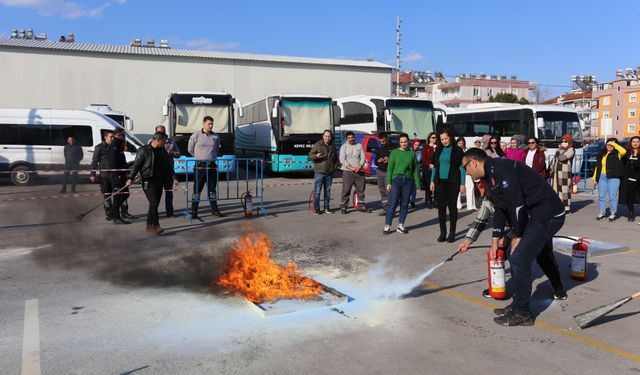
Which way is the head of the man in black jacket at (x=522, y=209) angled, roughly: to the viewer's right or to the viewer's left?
to the viewer's left

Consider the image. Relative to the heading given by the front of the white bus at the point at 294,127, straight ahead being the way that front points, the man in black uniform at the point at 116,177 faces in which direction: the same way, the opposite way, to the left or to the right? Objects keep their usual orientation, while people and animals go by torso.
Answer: the same way

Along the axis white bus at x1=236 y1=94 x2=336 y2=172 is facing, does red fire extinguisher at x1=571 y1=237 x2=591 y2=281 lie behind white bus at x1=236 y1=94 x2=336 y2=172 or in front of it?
in front

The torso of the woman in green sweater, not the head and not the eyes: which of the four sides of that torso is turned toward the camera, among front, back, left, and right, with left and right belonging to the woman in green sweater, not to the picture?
front

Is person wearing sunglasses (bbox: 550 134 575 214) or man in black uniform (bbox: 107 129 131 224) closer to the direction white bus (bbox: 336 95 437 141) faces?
the person wearing sunglasses

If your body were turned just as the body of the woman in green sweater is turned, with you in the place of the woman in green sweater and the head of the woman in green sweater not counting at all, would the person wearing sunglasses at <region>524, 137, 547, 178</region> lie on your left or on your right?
on your left

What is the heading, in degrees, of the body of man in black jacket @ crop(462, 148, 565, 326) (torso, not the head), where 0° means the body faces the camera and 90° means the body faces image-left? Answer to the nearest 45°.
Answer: approximately 90°

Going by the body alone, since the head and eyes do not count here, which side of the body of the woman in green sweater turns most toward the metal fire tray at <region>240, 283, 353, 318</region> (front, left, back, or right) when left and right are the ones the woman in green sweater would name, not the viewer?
front

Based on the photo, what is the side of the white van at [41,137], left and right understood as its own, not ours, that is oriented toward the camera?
right

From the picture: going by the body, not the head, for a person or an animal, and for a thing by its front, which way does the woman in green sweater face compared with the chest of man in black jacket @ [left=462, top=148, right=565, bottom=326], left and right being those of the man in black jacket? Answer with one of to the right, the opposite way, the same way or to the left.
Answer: to the left

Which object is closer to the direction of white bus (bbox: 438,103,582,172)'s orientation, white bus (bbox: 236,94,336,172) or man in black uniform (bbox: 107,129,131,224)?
the man in black uniform

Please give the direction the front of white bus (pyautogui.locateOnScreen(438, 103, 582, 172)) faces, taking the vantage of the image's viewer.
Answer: facing the viewer and to the right of the viewer

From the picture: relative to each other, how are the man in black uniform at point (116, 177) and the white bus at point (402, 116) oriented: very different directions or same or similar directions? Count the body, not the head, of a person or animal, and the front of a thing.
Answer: same or similar directions

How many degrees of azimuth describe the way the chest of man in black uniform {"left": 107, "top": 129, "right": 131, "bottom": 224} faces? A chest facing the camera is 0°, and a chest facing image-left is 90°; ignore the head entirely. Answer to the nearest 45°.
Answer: approximately 315°

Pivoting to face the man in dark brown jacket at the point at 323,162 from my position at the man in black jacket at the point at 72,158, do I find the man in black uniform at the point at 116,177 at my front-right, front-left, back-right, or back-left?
front-right
